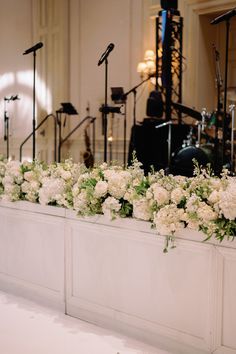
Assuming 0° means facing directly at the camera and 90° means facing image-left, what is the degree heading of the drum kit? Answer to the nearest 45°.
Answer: approximately 45°

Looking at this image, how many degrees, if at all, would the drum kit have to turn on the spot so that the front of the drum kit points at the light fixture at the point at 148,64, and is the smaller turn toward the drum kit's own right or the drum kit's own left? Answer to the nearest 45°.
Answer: approximately 135° to the drum kit's own right

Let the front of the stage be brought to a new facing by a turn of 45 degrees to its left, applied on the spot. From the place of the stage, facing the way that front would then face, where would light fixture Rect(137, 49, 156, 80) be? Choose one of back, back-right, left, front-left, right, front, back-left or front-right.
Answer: back

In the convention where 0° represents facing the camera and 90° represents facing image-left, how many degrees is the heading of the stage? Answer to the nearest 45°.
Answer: approximately 45°
